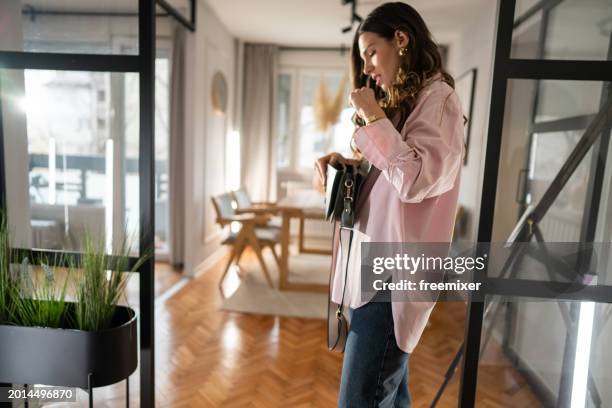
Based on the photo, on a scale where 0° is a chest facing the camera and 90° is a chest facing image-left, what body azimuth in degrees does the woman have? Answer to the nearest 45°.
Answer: approximately 90°

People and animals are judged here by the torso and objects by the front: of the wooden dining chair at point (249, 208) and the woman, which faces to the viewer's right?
the wooden dining chair

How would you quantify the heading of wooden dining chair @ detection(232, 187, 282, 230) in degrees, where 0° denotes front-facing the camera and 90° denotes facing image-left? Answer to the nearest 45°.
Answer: approximately 270°

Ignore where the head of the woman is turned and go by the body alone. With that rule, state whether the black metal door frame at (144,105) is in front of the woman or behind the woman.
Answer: in front

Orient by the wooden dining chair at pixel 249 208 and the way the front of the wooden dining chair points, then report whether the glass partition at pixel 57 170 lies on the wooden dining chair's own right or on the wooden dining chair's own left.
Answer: on the wooden dining chair's own right

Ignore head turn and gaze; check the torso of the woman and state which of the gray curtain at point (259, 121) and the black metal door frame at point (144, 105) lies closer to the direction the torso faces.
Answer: the black metal door frame

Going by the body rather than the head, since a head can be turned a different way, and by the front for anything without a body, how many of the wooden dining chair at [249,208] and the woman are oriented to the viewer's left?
1

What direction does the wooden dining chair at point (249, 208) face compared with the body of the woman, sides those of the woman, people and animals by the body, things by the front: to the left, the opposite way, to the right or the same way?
the opposite way

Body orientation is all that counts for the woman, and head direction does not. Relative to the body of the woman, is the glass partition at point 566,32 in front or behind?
behind

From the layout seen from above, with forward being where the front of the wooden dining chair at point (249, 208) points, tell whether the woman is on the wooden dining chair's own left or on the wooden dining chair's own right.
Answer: on the wooden dining chair's own right

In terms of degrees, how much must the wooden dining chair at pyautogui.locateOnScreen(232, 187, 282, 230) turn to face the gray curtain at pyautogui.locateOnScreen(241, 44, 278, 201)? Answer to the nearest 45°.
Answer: approximately 90° to its left

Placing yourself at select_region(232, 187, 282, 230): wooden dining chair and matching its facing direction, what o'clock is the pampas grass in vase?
The pampas grass in vase is roughly at 10 o'clock from the wooden dining chair.

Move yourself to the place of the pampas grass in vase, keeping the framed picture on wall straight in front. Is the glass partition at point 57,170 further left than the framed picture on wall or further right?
right

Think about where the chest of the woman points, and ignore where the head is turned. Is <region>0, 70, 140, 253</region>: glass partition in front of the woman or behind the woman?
in front

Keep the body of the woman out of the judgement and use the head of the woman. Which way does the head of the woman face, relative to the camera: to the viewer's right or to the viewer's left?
to the viewer's left

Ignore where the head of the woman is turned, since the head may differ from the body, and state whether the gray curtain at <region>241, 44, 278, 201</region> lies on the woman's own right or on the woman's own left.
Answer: on the woman's own right

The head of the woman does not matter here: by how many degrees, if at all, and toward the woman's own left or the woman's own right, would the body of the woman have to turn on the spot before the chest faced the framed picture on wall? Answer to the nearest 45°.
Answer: approximately 90° to the woman's own right

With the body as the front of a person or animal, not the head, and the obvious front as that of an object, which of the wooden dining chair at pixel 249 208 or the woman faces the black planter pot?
the woman
